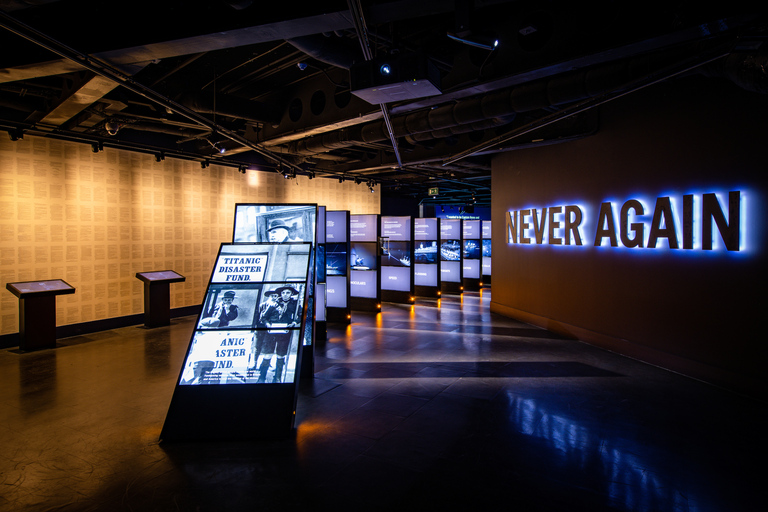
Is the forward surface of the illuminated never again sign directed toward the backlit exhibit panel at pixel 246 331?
yes

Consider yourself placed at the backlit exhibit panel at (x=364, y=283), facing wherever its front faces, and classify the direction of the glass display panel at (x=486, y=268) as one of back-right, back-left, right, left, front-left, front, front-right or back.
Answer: back-left

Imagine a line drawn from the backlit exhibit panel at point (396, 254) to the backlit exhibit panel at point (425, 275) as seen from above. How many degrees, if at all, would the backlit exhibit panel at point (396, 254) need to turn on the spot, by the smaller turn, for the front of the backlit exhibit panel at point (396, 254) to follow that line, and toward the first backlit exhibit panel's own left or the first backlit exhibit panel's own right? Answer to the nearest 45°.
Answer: approximately 135° to the first backlit exhibit panel's own left

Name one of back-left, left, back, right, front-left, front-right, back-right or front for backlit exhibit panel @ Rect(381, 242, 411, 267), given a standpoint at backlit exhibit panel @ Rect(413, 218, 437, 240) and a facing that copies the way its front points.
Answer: front-right

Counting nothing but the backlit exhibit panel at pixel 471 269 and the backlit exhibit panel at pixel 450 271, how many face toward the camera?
2

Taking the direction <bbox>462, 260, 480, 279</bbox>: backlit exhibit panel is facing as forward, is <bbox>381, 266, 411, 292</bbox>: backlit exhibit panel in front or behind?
in front

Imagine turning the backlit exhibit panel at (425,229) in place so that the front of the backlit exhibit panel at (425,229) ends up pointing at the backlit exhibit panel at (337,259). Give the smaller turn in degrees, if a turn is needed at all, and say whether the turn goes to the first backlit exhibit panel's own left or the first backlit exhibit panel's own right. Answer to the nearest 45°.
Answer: approximately 45° to the first backlit exhibit panel's own right

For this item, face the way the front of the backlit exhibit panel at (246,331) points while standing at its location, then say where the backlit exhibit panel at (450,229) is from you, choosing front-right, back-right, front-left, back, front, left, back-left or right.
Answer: back-left

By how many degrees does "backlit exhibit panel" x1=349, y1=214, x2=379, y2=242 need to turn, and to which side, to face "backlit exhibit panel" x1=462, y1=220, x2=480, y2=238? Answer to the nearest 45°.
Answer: approximately 135° to its left
